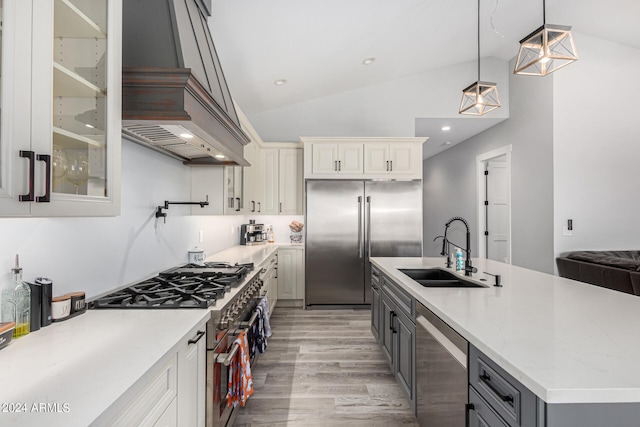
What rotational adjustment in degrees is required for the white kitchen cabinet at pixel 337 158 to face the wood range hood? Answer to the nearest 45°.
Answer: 0° — it already faces it

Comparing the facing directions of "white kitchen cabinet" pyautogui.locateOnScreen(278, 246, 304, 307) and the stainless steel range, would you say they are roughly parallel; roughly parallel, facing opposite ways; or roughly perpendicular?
roughly perpendicular

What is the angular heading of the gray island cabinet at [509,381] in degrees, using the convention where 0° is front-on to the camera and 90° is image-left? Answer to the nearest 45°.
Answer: approximately 90°

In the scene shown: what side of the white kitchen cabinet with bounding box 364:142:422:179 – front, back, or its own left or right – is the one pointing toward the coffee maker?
right

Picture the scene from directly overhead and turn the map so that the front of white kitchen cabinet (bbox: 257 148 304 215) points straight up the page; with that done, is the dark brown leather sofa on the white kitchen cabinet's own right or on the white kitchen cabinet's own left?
on the white kitchen cabinet's own left

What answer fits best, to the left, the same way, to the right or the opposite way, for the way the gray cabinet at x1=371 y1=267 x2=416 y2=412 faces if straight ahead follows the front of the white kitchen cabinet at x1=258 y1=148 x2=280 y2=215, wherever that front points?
to the right

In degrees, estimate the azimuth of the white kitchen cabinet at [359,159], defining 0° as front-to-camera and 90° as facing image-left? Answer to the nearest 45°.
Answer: approximately 0°

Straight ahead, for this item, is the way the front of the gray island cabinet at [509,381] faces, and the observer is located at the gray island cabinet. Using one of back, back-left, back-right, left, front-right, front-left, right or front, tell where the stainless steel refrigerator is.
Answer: front-right

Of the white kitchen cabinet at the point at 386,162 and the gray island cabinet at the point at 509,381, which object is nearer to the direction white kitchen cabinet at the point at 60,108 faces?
the gray island cabinet

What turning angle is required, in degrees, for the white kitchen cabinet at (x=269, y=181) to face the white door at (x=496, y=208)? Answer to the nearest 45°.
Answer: approximately 90° to its left

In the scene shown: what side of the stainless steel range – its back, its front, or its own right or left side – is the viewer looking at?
right

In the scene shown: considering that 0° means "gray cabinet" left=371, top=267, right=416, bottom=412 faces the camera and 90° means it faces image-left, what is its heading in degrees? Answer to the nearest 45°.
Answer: approximately 90°

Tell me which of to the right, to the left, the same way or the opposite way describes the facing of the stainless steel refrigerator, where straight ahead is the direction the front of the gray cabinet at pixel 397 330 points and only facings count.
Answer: to the left

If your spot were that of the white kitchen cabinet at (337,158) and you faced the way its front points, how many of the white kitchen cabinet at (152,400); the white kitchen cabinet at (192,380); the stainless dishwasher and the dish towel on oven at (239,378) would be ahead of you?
4
